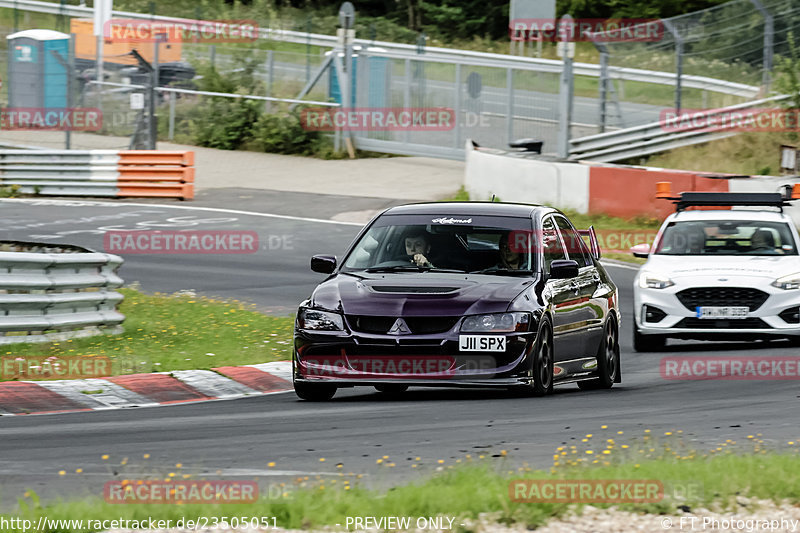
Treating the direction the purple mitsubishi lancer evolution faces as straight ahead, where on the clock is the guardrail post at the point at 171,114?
The guardrail post is roughly at 4 o'clock from the purple mitsubishi lancer evolution.

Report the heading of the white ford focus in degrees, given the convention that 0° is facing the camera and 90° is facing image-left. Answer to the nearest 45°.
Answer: approximately 0°

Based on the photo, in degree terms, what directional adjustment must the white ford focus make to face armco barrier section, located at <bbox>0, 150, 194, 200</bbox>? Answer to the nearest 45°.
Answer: approximately 135° to its right

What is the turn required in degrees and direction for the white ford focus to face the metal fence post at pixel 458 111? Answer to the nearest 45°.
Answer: approximately 180°

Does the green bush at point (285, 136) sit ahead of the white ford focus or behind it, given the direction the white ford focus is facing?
behind

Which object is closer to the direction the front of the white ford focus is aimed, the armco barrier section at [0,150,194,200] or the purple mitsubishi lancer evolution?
the purple mitsubishi lancer evolution

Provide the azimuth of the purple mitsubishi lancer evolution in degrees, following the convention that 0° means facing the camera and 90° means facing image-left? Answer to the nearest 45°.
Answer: approximately 45°

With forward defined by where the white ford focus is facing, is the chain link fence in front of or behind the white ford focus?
behind

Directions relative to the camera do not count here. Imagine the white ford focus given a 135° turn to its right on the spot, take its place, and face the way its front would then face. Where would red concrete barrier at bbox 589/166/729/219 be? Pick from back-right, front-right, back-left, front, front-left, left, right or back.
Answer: front-right
